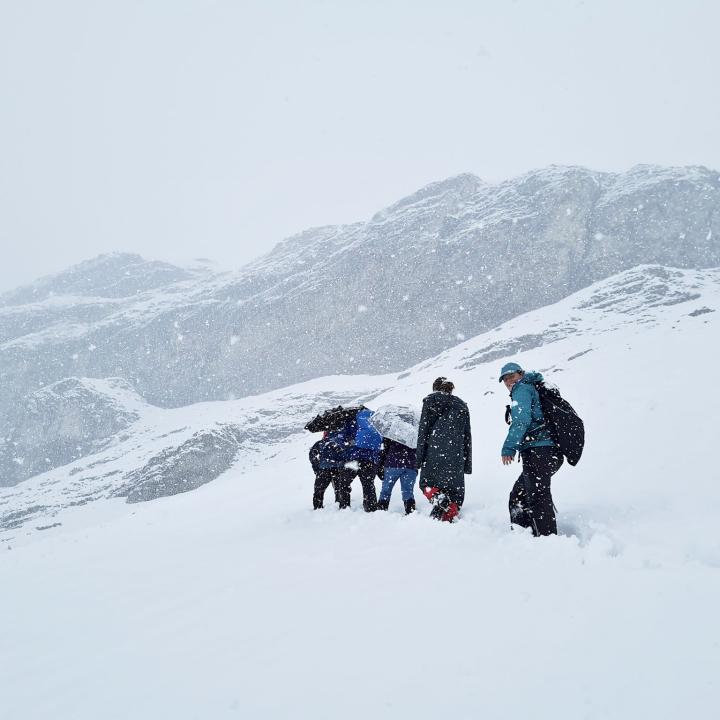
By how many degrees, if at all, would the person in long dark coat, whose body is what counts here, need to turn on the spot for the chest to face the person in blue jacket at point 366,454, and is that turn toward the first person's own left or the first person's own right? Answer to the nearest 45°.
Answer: approximately 45° to the first person's own left

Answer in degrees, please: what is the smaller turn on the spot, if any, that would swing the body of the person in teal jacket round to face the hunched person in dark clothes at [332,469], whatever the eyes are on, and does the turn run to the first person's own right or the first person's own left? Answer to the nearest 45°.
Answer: approximately 45° to the first person's own right

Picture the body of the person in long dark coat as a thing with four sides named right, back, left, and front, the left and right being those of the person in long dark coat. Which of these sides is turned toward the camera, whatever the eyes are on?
back

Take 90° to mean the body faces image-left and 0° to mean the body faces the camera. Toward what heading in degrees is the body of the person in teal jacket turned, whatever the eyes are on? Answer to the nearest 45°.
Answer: approximately 90°

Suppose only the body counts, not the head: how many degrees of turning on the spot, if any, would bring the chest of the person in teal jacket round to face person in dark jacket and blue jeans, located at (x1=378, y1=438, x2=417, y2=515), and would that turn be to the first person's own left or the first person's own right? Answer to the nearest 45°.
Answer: approximately 45° to the first person's own right

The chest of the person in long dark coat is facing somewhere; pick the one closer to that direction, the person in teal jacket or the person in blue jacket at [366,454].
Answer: the person in blue jacket

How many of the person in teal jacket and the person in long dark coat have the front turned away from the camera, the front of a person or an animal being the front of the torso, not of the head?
1

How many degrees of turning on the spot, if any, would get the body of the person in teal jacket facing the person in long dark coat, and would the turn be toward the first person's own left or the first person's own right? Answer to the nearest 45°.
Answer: approximately 45° to the first person's own right

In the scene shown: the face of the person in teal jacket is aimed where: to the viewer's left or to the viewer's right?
to the viewer's left

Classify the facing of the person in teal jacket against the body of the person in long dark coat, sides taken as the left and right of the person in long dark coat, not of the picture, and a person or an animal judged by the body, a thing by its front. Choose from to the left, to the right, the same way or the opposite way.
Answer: to the left

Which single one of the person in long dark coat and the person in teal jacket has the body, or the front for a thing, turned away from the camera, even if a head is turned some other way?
the person in long dark coat

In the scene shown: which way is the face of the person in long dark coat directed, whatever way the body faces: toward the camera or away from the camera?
away from the camera
